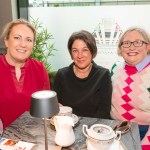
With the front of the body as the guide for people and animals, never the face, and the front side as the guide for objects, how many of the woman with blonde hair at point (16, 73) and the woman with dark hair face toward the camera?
2

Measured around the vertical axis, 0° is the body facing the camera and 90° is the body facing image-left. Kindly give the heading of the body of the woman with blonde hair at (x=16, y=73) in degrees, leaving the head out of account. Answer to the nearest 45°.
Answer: approximately 0°

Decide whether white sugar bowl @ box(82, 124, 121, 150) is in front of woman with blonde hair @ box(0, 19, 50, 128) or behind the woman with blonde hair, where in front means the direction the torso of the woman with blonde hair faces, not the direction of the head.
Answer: in front

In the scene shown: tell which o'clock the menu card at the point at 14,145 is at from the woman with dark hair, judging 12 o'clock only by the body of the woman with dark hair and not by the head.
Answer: The menu card is roughly at 1 o'clock from the woman with dark hair.

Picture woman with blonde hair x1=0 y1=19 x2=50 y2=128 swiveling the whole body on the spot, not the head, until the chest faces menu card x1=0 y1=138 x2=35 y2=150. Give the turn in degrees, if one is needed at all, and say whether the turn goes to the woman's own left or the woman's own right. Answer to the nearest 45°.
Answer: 0° — they already face it

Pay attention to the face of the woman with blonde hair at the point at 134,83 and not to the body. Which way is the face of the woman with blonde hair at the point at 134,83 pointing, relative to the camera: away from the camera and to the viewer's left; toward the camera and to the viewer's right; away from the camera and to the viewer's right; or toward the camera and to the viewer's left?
toward the camera and to the viewer's left
